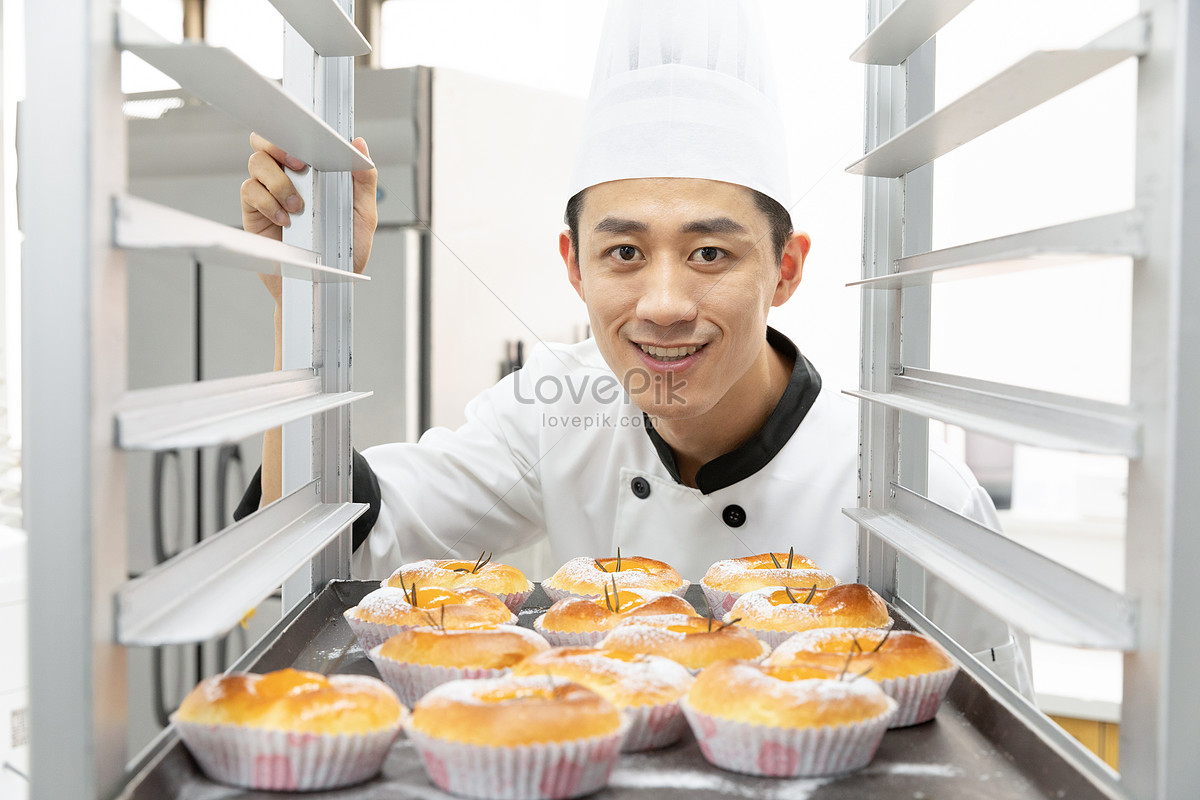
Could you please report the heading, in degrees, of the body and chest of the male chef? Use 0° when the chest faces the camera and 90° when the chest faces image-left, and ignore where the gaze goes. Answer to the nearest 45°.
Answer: approximately 0°

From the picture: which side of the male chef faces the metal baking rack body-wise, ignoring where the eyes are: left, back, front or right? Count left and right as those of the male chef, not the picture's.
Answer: front

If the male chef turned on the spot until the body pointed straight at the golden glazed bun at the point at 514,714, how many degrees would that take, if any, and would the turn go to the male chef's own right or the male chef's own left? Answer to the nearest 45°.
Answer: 0° — they already face it
